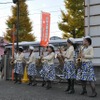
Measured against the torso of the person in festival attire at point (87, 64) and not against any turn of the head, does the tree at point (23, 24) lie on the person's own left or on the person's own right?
on the person's own right

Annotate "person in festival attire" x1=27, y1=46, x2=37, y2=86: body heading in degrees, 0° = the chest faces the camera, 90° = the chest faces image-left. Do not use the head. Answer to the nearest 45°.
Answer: approximately 90°

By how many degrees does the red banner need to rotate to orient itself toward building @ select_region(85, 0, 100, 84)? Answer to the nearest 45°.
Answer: approximately 45° to its left
